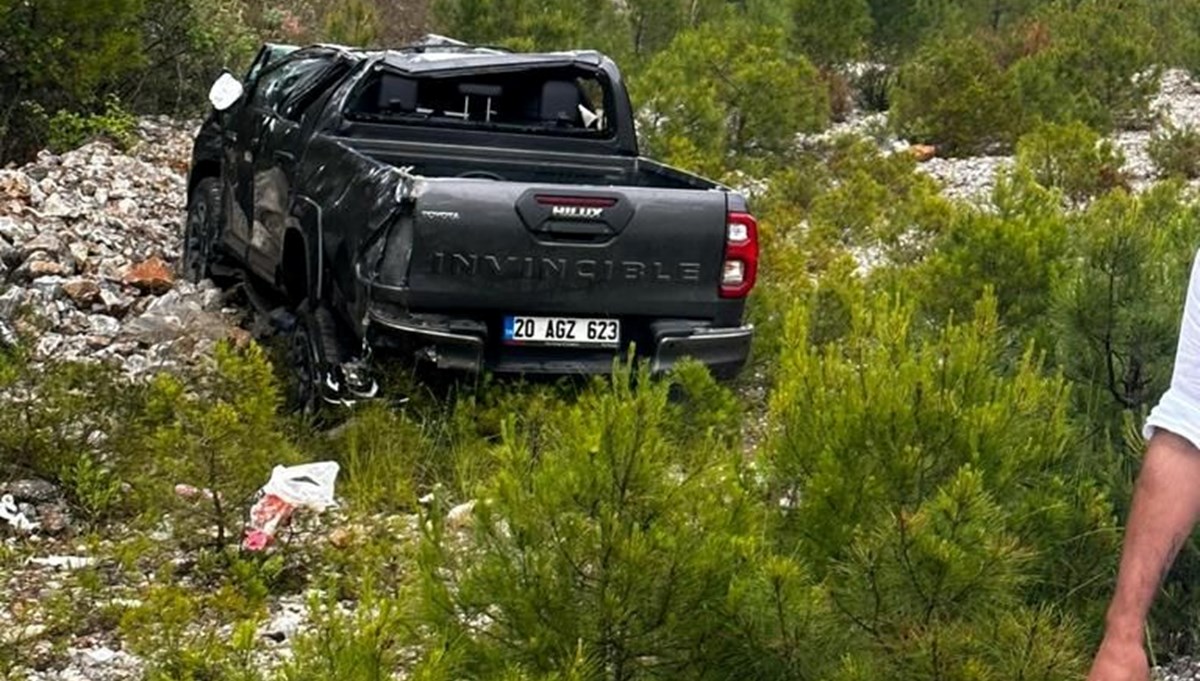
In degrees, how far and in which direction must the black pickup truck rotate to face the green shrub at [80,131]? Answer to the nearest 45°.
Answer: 0° — it already faces it

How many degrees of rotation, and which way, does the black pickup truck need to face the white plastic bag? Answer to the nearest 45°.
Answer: approximately 90° to its left

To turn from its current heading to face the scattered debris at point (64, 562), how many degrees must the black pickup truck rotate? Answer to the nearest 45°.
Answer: approximately 90° to its left

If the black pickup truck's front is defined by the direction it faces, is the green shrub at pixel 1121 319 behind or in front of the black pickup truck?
behind

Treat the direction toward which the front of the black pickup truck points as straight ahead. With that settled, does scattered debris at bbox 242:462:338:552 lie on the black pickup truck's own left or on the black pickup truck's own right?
on the black pickup truck's own left

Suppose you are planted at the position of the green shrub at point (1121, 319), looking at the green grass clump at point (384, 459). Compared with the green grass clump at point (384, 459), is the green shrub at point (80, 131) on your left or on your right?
right

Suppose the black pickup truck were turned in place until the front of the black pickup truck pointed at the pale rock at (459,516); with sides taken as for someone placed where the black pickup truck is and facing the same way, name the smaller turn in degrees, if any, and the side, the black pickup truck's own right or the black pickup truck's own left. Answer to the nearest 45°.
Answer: approximately 135° to the black pickup truck's own left

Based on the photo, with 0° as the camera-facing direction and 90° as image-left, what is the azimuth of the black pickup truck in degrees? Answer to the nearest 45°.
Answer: approximately 135°

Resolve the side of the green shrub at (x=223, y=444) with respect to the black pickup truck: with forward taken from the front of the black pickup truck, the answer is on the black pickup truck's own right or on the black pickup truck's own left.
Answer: on the black pickup truck's own left
